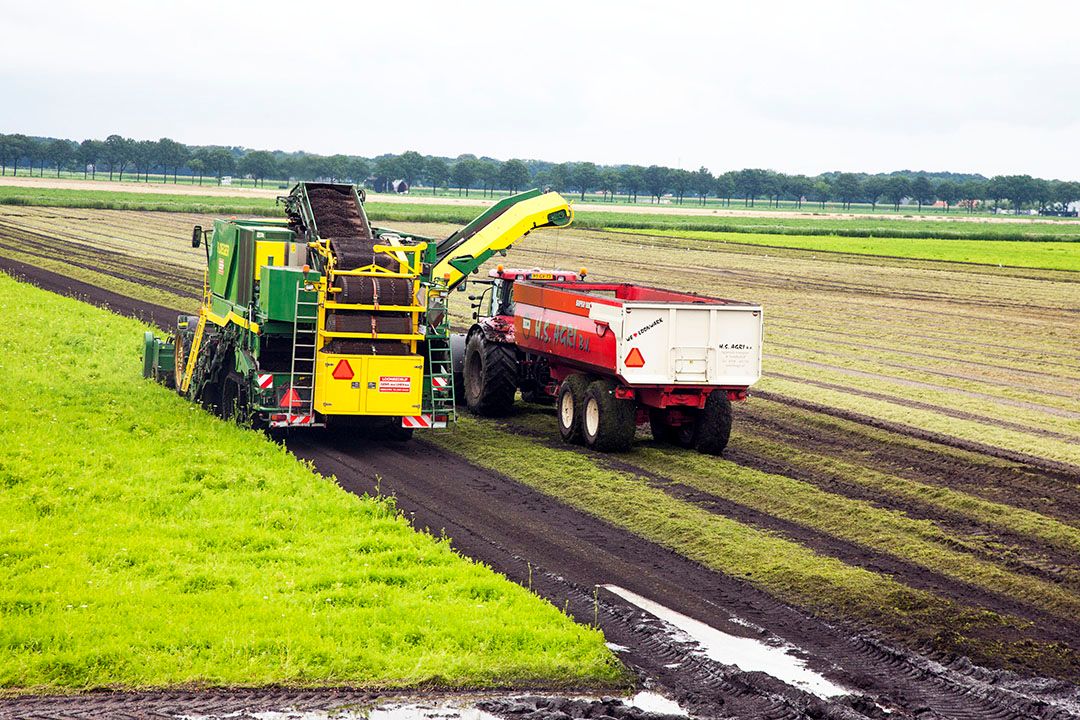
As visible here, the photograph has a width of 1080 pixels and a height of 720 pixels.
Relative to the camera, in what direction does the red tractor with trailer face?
facing away from the viewer and to the left of the viewer
